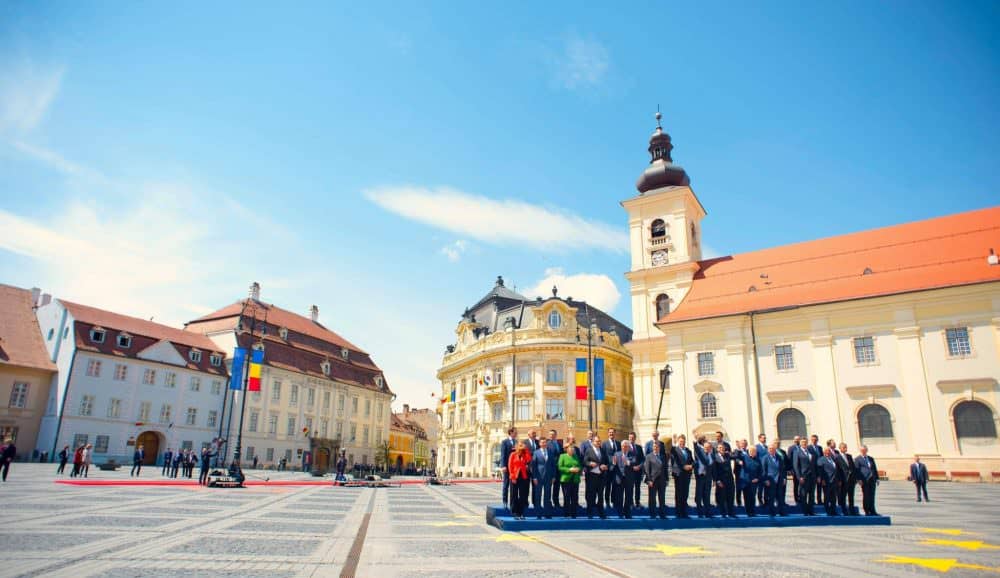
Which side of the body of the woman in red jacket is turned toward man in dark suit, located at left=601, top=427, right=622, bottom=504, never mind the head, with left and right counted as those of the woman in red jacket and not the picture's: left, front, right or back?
left

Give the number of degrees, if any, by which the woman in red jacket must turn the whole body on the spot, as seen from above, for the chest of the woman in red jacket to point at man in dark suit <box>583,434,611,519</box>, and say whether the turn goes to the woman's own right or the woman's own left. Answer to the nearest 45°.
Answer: approximately 90° to the woman's own left

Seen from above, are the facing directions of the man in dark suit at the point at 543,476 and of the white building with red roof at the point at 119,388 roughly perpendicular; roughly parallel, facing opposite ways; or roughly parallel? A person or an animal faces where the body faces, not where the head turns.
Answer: roughly perpendicular

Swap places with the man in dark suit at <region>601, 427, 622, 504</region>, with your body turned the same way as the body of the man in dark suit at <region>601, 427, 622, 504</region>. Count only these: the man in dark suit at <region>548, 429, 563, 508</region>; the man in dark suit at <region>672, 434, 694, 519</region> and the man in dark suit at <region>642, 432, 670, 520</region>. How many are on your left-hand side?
2

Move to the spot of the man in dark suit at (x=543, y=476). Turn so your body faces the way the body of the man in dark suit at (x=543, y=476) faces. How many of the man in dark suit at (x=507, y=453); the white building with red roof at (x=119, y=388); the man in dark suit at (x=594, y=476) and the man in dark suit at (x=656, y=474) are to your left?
2

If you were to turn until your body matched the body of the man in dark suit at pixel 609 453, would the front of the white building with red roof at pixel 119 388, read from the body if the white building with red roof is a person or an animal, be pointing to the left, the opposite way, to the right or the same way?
to the left

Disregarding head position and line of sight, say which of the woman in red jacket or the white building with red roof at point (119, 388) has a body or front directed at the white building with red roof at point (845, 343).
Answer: the white building with red roof at point (119, 388)

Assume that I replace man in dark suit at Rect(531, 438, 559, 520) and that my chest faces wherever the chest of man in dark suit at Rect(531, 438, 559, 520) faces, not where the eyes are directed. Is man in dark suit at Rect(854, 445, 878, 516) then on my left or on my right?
on my left

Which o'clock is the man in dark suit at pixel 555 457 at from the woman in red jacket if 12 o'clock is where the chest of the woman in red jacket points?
The man in dark suit is roughly at 8 o'clock from the woman in red jacket.

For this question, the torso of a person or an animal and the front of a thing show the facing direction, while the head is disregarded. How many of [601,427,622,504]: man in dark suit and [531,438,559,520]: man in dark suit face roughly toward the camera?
2

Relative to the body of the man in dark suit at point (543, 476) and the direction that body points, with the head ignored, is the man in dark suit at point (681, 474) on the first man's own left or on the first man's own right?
on the first man's own left

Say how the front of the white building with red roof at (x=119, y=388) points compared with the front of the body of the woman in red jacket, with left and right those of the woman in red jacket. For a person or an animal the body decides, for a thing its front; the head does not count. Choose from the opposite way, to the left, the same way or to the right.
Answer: to the left
